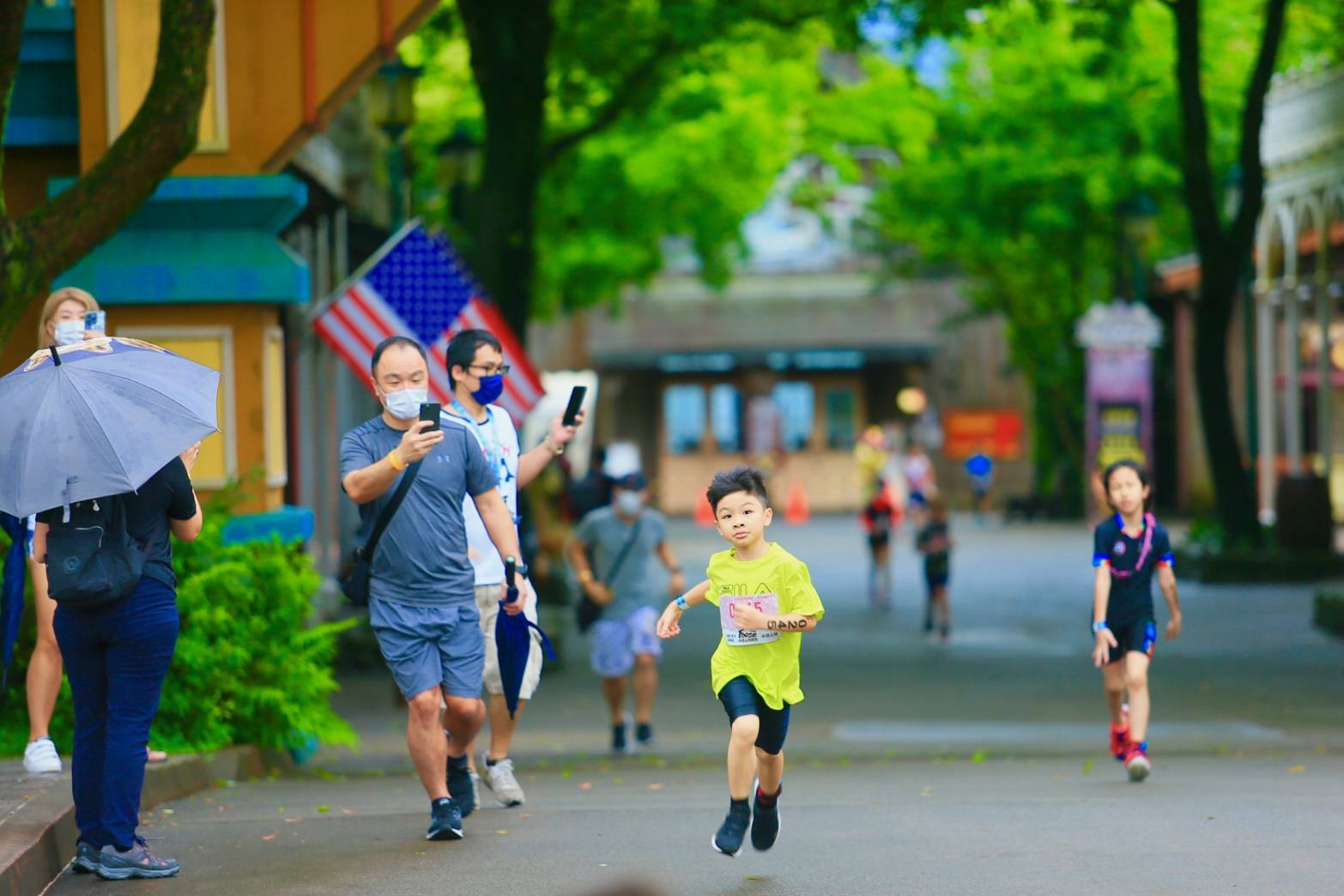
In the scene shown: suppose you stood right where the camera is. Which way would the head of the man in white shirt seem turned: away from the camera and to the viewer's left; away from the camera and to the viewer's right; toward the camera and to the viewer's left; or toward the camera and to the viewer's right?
toward the camera and to the viewer's right

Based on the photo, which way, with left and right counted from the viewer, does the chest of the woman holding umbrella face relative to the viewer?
facing away from the viewer and to the right of the viewer

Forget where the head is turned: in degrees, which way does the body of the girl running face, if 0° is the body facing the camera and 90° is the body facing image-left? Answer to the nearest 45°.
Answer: approximately 0°

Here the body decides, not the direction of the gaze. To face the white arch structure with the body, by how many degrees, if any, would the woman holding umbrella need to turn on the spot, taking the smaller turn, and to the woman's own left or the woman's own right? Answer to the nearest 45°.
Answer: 0° — they already face it
